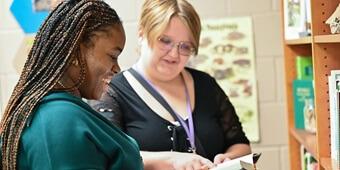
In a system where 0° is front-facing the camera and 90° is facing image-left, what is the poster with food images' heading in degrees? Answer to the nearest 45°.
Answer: approximately 0°

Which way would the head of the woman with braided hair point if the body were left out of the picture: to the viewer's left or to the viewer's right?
to the viewer's right

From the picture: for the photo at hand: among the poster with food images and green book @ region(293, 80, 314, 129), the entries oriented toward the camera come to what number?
2

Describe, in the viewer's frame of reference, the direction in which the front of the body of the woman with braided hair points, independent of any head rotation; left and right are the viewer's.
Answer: facing to the right of the viewer

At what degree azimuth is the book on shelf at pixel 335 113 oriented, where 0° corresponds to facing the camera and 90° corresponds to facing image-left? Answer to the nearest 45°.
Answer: approximately 0°
